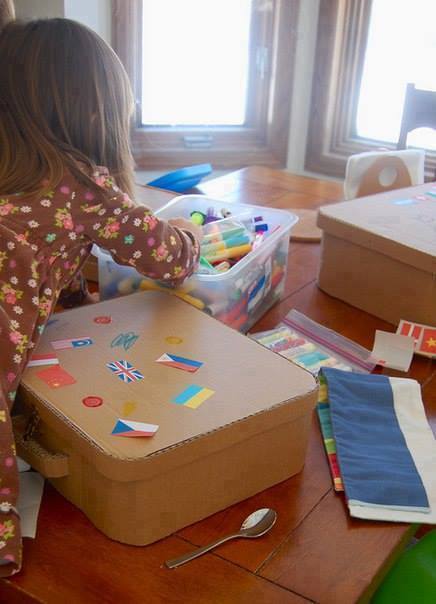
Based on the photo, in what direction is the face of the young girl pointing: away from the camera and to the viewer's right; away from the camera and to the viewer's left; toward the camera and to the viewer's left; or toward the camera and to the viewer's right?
away from the camera and to the viewer's right

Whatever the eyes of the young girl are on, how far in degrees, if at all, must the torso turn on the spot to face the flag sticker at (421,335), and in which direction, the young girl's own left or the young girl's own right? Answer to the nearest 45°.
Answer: approximately 45° to the young girl's own right

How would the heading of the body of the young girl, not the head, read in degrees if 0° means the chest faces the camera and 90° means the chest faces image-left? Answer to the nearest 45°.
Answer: approximately 225°
